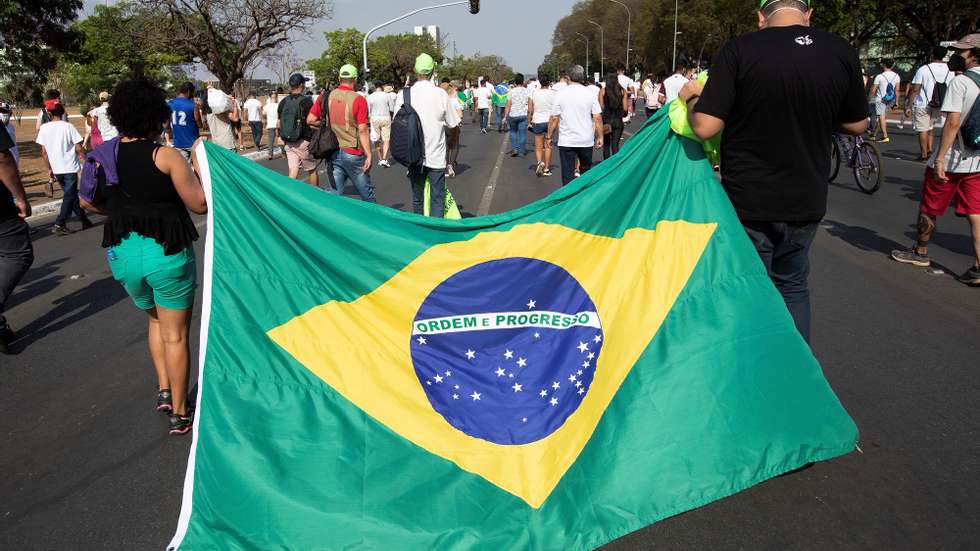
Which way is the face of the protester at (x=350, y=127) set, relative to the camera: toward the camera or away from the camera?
away from the camera

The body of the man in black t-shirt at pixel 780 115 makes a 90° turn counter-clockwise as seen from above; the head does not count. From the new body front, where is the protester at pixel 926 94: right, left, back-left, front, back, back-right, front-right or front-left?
right

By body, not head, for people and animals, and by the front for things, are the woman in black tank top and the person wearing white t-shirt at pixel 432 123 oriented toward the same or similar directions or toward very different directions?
same or similar directions

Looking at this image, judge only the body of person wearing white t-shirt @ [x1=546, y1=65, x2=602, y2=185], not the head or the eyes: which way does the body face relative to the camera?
away from the camera

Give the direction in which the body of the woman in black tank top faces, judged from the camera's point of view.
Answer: away from the camera

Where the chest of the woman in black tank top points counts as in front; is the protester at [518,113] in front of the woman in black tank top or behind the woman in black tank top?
in front

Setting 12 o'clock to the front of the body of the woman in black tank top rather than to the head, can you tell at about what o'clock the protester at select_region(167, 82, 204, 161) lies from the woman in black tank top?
The protester is roughly at 12 o'clock from the woman in black tank top.

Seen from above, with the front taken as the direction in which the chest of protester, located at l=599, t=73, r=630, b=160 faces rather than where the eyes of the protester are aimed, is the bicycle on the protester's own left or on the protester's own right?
on the protester's own right

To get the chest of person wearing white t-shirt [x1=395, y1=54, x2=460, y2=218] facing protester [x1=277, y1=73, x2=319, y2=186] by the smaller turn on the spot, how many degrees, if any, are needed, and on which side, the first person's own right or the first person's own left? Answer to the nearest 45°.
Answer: approximately 45° to the first person's own left

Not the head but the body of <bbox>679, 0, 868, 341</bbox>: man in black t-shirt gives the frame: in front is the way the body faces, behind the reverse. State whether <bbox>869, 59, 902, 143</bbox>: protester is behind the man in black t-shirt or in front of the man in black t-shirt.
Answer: in front

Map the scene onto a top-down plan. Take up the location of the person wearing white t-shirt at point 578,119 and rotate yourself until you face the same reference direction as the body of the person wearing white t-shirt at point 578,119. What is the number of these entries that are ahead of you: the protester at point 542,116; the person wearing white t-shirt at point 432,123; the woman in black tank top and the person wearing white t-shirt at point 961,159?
1

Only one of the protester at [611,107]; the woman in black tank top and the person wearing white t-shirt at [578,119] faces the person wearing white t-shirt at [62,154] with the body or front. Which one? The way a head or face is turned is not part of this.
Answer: the woman in black tank top

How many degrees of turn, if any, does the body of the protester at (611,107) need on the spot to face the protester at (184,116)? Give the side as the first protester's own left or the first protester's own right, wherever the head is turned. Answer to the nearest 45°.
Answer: approximately 90° to the first protester's own left

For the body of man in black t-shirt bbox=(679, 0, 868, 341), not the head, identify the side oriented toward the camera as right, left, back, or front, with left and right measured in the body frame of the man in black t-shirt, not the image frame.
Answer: back

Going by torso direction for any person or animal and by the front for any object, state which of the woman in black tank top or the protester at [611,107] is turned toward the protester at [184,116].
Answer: the woman in black tank top

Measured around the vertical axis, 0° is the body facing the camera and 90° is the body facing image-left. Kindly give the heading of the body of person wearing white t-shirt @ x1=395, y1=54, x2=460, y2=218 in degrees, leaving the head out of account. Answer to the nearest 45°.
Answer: approximately 180°

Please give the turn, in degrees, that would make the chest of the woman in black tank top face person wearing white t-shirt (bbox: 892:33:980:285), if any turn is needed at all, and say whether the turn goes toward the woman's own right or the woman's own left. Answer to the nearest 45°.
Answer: approximately 90° to the woman's own right

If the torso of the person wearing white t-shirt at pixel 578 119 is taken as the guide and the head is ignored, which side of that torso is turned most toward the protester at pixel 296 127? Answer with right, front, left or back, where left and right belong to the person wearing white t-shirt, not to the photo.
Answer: left

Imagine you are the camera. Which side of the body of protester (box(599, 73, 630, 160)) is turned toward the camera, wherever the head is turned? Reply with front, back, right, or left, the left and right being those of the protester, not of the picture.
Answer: back

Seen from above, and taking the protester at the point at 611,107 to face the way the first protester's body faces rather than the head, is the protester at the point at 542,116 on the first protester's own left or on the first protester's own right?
on the first protester's own left

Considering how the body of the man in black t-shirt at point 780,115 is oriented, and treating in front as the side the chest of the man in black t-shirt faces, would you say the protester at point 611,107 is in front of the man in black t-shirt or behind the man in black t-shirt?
in front
